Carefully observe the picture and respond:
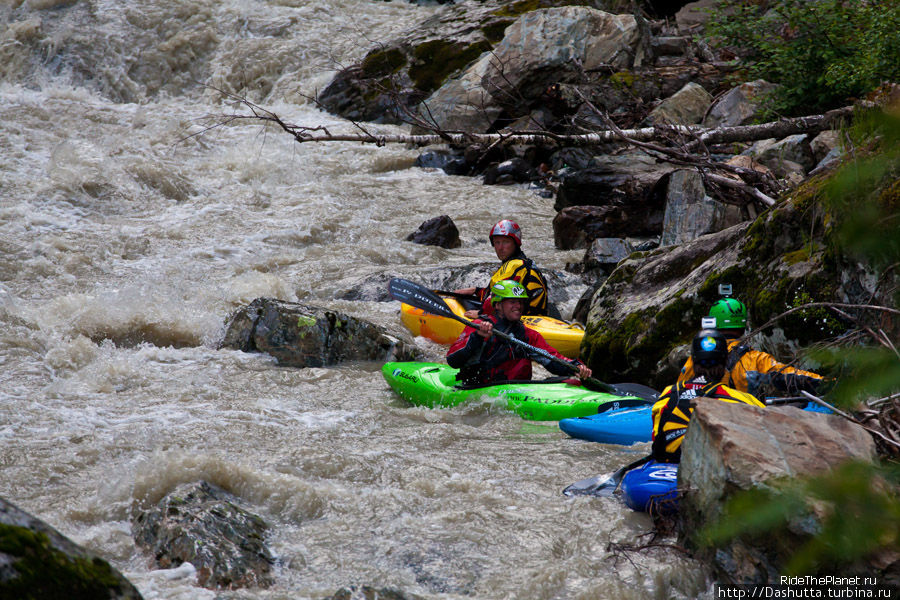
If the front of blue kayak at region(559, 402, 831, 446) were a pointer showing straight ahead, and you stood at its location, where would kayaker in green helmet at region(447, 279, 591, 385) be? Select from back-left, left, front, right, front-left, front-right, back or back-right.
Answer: front-right

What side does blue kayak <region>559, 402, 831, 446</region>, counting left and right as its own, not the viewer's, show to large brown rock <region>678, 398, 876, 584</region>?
left

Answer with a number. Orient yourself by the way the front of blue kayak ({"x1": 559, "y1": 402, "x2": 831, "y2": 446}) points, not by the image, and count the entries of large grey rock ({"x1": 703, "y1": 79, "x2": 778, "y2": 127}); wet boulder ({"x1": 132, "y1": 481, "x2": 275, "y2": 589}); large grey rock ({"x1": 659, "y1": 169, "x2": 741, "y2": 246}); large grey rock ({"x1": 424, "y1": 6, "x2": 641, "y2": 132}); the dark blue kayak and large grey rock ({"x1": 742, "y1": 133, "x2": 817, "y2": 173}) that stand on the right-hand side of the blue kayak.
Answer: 4

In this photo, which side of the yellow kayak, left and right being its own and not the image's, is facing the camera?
left

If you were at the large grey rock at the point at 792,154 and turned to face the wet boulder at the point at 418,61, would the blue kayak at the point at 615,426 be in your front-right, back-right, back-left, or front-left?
back-left

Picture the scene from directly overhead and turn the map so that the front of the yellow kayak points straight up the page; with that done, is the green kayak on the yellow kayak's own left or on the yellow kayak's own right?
on the yellow kayak's own left

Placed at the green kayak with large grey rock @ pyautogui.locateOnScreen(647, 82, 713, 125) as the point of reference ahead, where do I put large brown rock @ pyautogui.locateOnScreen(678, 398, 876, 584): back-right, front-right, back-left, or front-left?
back-right

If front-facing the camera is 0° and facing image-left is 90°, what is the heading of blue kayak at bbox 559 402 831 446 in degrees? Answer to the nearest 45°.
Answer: approximately 90°

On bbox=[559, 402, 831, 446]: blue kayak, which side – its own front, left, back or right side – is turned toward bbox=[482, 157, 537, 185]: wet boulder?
right
